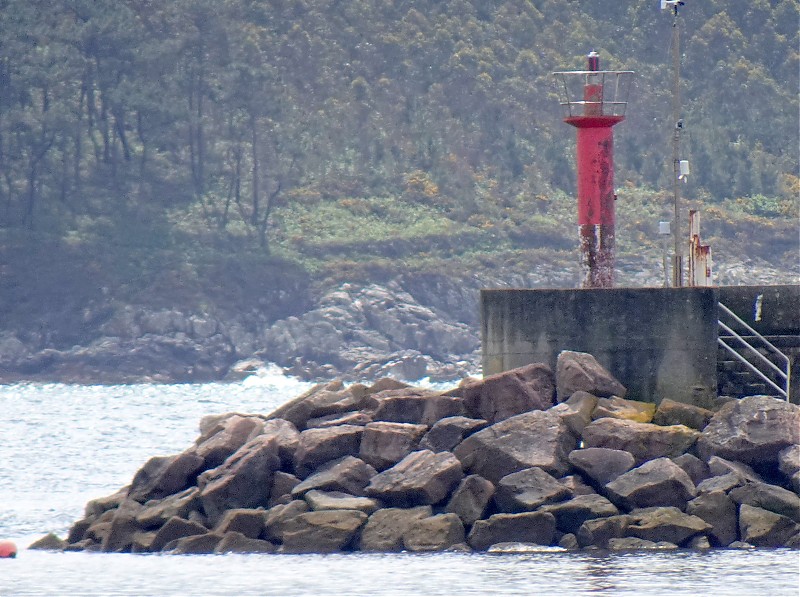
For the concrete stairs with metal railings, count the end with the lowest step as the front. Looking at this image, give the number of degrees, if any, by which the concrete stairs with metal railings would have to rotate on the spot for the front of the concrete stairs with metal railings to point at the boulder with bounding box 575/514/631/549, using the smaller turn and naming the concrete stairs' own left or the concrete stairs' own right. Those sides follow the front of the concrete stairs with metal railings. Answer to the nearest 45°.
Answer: approximately 135° to the concrete stairs' own right

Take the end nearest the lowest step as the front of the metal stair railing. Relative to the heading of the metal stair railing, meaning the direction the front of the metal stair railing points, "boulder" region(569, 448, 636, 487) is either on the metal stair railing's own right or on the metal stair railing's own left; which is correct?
on the metal stair railing's own right

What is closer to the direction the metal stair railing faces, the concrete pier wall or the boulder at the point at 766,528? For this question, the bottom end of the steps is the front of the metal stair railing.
the boulder

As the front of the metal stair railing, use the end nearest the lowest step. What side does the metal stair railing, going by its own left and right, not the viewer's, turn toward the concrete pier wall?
back

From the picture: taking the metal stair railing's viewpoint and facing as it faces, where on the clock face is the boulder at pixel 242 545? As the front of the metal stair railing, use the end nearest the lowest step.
The boulder is roughly at 5 o'clock from the metal stair railing.

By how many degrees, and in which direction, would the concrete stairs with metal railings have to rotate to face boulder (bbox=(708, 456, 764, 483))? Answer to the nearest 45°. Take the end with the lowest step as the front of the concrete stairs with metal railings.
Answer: approximately 90° to its right

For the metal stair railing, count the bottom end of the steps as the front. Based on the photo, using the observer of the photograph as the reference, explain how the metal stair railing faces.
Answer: facing to the right of the viewer

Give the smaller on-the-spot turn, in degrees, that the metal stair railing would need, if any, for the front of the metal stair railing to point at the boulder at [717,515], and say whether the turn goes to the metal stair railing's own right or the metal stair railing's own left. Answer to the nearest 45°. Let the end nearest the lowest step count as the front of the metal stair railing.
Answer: approximately 90° to the metal stair railing's own right

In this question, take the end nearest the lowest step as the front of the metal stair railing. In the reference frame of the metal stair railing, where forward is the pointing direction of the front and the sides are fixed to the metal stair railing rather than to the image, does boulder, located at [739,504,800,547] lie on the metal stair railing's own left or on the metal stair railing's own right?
on the metal stair railing's own right

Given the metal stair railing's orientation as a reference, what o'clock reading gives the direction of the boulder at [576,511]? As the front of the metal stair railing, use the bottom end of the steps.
The boulder is roughly at 4 o'clock from the metal stair railing.

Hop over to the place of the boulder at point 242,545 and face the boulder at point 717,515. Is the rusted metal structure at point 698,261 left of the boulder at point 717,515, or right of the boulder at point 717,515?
left

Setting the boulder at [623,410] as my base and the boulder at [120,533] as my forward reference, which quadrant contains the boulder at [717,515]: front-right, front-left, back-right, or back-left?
back-left

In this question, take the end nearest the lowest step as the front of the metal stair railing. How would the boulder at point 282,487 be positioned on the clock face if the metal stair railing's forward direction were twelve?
The boulder is roughly at 5 o'clock from the metal stair railing.

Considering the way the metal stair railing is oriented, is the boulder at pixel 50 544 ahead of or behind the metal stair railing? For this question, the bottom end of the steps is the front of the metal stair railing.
behind
